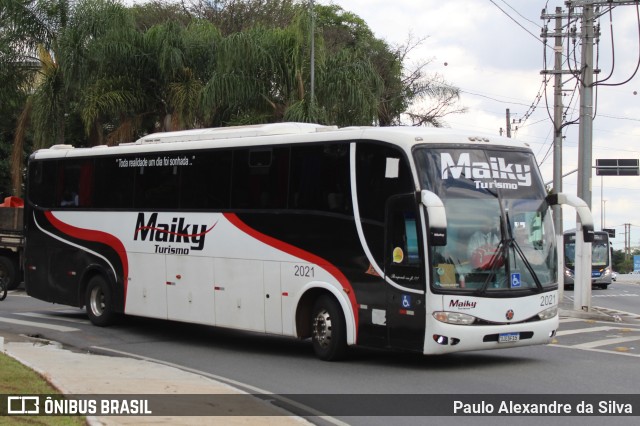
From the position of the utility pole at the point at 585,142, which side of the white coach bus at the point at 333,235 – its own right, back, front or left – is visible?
left

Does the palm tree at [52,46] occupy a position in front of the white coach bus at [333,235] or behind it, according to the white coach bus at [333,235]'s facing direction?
behind

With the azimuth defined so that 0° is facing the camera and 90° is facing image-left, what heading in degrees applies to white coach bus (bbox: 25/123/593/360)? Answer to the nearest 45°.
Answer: approximately 315°

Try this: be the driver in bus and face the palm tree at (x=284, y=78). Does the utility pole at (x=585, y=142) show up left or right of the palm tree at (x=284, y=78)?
right

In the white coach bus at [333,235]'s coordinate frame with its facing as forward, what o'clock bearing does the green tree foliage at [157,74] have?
The green tree foliage is roughly at 7 o'clock from the white coach bus.

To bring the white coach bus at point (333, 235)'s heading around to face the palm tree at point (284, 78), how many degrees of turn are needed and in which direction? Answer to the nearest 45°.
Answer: approximately 135° to its left
